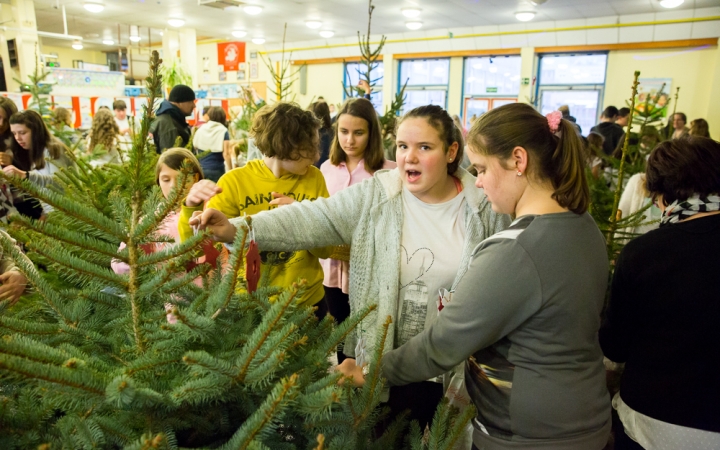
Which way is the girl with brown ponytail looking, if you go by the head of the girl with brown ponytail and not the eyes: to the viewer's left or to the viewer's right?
to the viewer's left

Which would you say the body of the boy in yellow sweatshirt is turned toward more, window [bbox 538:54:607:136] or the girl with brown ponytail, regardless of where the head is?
the girl with brown ponytail

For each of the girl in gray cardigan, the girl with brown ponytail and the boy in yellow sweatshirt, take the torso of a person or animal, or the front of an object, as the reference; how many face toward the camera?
2

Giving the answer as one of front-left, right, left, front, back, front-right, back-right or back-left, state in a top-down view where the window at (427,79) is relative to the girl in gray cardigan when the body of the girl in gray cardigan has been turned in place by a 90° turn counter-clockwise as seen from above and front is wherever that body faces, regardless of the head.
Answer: left

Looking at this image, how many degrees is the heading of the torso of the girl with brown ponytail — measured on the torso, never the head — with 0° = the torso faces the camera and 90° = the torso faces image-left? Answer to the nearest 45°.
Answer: approximately 90°

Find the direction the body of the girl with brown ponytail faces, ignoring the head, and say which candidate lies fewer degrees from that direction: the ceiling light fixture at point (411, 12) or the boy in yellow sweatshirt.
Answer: the boy in yellow sweatshirt

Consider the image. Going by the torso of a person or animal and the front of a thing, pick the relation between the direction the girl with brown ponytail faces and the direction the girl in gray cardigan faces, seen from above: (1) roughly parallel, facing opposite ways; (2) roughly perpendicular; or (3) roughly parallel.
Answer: roughly perpendicular

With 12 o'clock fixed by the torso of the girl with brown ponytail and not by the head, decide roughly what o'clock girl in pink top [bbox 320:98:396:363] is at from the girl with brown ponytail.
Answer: The girl in pink top is roughly at 2 o'clock from the girl with brown ponytail.

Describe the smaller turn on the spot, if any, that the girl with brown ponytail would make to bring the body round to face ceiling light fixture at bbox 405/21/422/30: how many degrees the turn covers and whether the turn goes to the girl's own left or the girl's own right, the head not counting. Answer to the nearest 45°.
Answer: approximately 90° to the girl's own right

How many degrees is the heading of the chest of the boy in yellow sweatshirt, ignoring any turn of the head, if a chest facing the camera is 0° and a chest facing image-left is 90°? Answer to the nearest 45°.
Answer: approximately 0°
